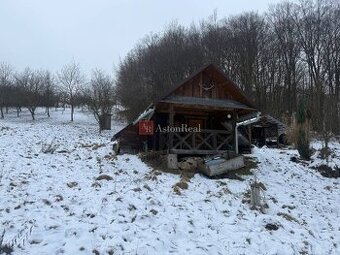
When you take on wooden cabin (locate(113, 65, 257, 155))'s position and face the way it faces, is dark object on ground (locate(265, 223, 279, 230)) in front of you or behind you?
in front

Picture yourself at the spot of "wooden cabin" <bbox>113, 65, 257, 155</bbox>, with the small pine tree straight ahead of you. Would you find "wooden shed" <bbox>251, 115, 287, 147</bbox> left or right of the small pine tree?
left

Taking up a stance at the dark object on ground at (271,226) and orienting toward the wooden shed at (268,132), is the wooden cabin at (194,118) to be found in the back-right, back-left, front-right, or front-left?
front-left

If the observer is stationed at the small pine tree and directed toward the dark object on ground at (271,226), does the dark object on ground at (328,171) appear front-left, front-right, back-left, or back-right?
front-left

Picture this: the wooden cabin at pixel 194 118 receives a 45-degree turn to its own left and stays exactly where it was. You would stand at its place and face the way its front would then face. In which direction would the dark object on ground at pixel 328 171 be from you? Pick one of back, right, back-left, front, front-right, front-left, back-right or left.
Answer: front-left

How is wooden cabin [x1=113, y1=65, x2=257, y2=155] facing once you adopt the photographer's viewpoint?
facing the viewer

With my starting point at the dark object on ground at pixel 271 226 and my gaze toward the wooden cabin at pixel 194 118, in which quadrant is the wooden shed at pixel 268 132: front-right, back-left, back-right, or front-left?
front-right

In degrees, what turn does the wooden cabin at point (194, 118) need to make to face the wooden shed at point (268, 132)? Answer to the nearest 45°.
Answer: approximately 135° to its left

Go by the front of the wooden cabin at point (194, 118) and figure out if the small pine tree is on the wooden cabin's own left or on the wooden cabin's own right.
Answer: on the wooden cabin's own left

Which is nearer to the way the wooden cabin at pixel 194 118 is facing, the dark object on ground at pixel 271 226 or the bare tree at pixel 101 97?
the dark object on ground
